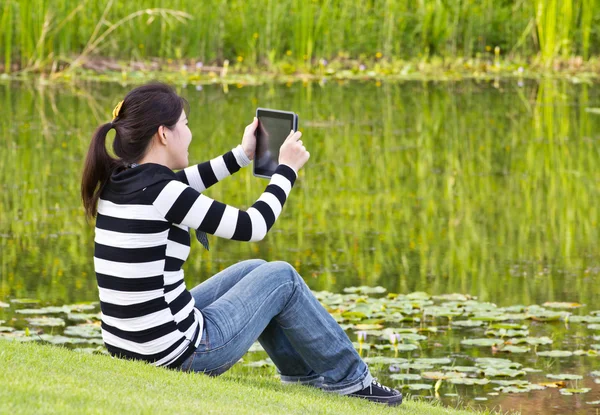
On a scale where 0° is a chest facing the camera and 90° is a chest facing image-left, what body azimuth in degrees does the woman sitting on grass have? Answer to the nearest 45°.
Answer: approximately 225°

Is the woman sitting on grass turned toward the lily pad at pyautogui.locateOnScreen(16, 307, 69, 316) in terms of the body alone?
no

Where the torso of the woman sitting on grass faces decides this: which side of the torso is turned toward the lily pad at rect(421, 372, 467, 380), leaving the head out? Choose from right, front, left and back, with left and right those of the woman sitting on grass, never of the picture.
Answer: front

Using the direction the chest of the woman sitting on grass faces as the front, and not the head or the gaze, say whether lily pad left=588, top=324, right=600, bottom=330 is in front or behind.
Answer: in front

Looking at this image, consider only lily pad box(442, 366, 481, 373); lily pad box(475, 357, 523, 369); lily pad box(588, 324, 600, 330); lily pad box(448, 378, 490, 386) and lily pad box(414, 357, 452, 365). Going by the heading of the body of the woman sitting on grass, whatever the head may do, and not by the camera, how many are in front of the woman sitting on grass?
5

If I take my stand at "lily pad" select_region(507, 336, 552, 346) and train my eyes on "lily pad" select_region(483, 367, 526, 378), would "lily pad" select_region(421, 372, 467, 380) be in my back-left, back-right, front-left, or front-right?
front-right

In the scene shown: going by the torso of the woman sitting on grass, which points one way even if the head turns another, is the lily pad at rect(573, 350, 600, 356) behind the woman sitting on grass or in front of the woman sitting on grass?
in front

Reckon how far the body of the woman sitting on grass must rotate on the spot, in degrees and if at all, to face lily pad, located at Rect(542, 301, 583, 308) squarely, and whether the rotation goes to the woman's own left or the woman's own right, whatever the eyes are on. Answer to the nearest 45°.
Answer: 0° — they already face it

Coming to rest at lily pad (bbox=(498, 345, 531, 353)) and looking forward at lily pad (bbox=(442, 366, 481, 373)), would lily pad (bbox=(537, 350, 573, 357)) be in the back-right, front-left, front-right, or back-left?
back-left

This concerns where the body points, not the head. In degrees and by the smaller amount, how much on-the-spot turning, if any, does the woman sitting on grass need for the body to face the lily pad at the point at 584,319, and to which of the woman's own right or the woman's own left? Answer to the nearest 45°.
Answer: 0° — they already face it

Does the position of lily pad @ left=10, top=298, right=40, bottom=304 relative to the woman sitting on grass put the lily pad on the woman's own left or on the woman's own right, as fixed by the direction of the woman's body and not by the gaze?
on the woman's own left

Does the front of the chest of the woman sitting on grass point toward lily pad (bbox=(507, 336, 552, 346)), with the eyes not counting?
yes

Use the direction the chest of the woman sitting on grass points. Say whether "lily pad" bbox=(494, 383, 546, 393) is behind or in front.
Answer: in front

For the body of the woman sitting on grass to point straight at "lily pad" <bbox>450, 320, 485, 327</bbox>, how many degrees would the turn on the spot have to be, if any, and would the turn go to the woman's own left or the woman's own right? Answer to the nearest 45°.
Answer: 0° — they already face it

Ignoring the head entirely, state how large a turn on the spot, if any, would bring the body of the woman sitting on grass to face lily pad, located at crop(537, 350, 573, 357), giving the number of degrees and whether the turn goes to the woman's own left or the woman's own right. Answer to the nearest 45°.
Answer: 0° — they already face it

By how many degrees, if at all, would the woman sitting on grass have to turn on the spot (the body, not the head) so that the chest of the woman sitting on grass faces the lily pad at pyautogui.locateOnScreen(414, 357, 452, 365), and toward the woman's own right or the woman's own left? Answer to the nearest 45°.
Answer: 0° — they already face it

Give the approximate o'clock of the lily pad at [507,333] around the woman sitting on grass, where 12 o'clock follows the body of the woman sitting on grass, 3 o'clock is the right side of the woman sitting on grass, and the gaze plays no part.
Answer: The lily pad is roughly at 12 o'clock from the woman sitting on grass.

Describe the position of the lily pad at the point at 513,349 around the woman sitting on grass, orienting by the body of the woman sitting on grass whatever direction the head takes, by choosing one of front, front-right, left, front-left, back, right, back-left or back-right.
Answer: front

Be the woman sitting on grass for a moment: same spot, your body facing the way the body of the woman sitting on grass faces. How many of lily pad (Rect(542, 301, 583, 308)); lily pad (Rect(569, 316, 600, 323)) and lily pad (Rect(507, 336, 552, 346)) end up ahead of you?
3

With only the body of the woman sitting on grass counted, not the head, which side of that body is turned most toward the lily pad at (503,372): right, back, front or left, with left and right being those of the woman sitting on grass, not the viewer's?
front

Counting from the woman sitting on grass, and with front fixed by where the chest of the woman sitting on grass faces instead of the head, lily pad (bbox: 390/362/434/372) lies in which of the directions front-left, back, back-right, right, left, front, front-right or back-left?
front
